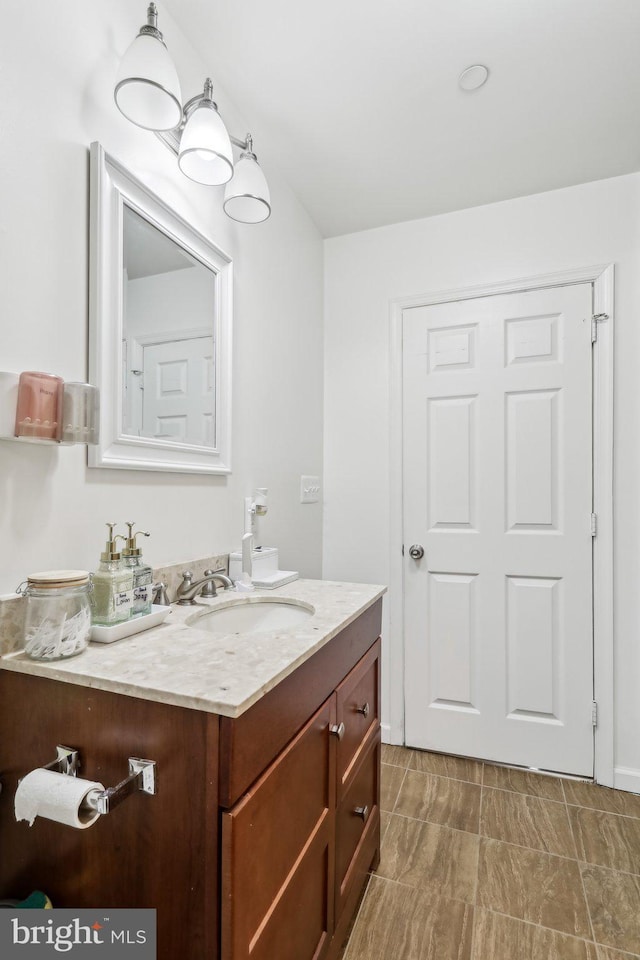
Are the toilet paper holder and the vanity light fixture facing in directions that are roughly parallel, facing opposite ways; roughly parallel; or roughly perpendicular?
roughly perpendicular

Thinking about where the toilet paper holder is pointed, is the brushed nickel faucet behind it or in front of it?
behind

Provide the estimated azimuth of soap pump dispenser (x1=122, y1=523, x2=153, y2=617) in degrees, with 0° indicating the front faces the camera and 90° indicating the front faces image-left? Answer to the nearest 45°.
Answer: approximately 315°

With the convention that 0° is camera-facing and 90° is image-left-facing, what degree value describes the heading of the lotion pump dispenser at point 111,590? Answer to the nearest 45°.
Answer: approximately 315°

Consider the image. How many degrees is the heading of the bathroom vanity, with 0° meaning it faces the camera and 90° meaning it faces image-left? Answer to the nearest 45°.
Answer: approximately 315°
